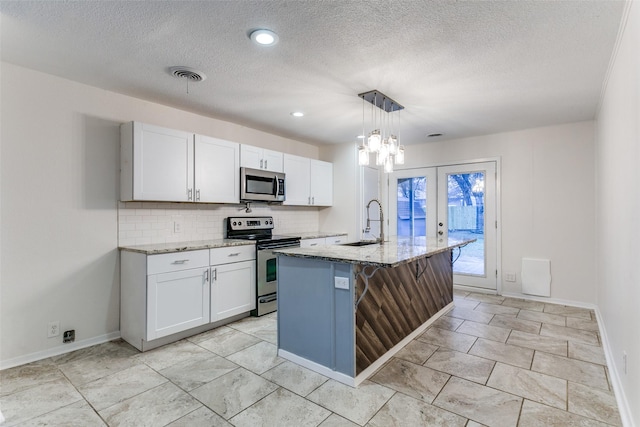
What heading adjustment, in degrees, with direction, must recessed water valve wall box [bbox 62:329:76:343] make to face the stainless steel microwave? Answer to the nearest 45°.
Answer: approximately 45° to its left

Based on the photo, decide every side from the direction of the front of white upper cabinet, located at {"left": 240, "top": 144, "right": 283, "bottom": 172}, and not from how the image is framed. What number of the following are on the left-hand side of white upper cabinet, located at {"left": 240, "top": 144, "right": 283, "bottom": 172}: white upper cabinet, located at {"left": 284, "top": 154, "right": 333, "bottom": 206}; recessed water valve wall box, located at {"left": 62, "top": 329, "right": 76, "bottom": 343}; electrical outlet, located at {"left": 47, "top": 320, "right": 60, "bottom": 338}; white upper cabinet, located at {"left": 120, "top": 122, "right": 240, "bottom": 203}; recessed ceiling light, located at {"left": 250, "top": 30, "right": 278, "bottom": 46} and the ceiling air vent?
1

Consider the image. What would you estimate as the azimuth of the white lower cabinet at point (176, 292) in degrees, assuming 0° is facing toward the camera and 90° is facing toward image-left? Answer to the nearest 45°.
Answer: approximately 315°

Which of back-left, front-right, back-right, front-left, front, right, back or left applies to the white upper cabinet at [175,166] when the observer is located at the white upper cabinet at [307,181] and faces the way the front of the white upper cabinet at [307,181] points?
right

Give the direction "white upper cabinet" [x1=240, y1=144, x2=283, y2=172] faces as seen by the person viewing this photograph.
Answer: facing the viewer and to the right of the viewer

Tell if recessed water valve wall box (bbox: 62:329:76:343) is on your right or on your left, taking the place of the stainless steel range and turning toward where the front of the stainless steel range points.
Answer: on your right

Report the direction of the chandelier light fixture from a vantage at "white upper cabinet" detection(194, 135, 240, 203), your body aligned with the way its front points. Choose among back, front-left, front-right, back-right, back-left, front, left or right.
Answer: front

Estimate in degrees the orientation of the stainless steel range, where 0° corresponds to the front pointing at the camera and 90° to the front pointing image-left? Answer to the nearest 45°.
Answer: approximately 315°

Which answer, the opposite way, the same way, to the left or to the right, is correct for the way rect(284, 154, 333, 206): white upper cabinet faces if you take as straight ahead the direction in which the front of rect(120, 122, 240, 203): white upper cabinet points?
the same way

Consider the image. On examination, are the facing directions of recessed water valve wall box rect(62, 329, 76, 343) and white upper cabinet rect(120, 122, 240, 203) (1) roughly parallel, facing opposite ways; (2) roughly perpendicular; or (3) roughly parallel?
roughly parallel

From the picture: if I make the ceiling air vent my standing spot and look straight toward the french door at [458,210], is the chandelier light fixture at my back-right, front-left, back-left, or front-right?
front-right

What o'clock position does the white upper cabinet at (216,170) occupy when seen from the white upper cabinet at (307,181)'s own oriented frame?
the white upper cabinet at (216,170) is roughly at 3 o'clock from the white upper cabinet at (307,181).

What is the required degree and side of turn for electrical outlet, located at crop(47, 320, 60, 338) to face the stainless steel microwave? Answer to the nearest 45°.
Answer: approximately 45° to its left

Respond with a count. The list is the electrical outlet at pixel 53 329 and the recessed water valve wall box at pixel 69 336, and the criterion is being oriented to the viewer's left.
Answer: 0
